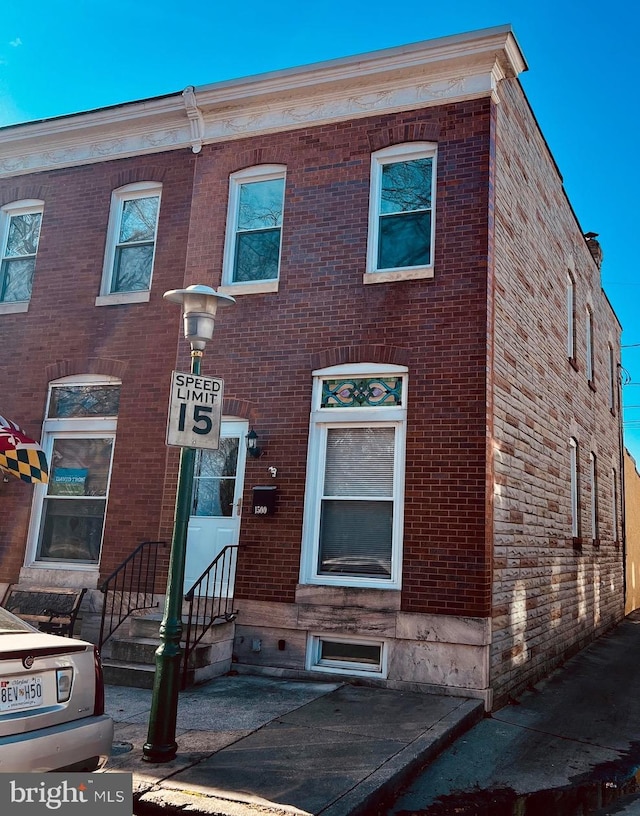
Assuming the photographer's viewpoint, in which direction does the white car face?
facing away from the viewer and to the left of the viewer

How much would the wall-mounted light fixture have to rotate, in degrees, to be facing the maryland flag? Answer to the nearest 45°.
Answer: approximately 45° to its right

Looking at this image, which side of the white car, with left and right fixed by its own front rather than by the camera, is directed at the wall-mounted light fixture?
right

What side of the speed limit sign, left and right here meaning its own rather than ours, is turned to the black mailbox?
back

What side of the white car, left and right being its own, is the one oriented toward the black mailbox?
right

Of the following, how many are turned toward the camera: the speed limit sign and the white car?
1

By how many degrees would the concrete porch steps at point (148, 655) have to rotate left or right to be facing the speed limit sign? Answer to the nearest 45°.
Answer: approximately 45° to its left

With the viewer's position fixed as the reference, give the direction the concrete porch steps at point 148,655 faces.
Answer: facing the viewer and to the left of the viewer

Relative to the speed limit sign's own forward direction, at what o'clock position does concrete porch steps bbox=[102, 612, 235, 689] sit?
The concrete porch steps is roughly at 6 o'clock from the speed limit sign.

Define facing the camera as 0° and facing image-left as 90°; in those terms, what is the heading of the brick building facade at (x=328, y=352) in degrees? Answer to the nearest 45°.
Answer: approximately 45°

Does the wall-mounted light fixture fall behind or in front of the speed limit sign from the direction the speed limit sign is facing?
behind
